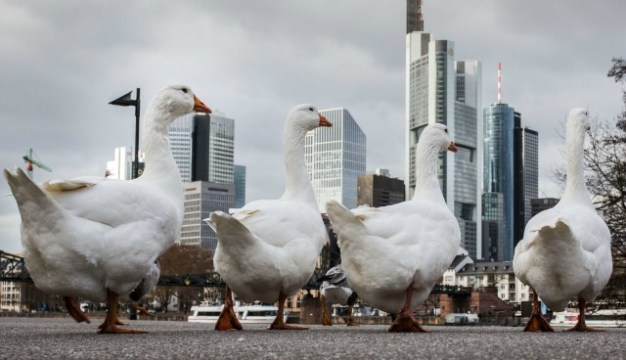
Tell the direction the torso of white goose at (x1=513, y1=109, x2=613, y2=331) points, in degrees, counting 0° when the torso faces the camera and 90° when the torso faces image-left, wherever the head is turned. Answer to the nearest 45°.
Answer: approximately 180°
